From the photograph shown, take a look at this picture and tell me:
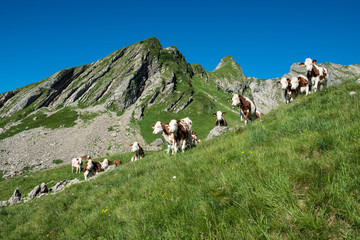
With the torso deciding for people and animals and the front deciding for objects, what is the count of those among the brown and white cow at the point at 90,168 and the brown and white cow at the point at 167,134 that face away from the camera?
0

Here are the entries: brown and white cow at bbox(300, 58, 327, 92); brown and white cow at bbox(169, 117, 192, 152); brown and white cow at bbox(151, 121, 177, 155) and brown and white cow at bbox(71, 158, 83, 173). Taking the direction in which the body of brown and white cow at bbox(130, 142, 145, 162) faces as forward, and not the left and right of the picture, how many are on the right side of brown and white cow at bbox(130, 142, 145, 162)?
1

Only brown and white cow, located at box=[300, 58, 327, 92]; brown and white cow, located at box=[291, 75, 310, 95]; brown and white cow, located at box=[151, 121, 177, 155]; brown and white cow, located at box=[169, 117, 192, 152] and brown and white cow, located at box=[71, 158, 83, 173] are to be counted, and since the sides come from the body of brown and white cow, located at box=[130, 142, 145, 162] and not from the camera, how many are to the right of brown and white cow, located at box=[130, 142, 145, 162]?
1

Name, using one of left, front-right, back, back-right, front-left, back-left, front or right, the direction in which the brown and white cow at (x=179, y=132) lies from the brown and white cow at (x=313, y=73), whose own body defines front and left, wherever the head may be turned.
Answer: front

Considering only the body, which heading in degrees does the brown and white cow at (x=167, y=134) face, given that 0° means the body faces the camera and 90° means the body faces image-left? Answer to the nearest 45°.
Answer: approximately 45°

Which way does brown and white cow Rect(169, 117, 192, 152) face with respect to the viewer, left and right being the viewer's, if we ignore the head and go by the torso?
facing the viewer and to the left of the viewer

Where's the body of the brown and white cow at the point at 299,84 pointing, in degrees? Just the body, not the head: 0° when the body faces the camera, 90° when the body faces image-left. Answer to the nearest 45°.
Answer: approximately 45°

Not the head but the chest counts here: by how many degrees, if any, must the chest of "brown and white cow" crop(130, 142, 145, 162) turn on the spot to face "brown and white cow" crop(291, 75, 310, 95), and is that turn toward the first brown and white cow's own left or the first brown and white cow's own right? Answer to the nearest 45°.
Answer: approximately 90° to the first brown and white cow's own left

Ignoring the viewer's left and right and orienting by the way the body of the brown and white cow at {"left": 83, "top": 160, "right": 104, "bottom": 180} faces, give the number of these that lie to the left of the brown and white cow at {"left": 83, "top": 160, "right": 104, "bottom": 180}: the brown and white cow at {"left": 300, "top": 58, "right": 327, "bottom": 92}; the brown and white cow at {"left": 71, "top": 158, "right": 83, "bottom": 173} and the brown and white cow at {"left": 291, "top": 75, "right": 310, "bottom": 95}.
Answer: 2

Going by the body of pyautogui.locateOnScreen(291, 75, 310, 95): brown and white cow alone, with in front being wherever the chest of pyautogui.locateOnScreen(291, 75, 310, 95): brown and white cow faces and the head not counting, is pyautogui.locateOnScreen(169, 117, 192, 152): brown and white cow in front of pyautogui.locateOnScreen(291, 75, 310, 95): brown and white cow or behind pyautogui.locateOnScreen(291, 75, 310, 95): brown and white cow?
in front

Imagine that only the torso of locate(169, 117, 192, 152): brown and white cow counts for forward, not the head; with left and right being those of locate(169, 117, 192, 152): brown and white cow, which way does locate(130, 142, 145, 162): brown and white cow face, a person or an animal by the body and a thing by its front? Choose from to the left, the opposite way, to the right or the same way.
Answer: the same way

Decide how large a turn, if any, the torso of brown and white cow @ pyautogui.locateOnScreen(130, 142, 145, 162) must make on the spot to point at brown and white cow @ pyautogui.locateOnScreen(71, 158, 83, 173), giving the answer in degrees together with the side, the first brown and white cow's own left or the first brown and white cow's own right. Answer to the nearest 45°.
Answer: approximately 90° to the first brown and white cow's own right

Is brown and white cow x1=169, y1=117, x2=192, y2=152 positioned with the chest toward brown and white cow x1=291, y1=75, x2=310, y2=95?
no
